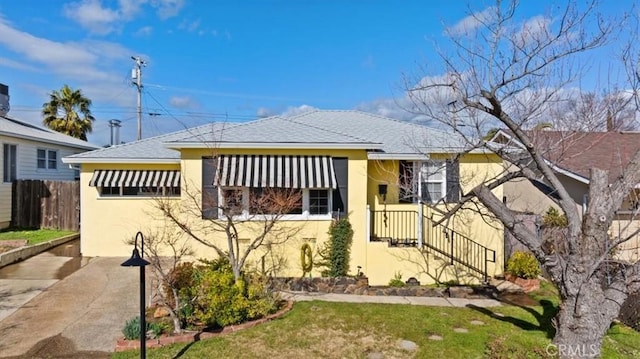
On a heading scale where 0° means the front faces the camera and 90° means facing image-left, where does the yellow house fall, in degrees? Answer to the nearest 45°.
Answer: approximately 0°

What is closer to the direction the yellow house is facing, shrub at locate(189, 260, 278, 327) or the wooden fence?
the shrub

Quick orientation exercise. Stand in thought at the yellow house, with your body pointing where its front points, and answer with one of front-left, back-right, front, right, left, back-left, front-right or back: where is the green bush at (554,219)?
left

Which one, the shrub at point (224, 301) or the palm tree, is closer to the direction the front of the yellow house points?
the shrub

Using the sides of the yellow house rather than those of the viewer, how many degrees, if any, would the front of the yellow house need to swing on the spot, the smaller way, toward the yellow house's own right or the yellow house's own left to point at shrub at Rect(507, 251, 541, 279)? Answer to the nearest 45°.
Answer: approximately 90° to the yellow house's own left

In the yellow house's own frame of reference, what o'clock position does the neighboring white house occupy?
The neighboring white house is roughly at 4 o'clock from the yellow house.

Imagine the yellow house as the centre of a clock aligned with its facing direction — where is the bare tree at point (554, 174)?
The bare tree is roughly at 11 o'clock from the yellow house.

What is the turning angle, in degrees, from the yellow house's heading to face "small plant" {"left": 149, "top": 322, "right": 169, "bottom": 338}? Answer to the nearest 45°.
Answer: approximately 45° to its right

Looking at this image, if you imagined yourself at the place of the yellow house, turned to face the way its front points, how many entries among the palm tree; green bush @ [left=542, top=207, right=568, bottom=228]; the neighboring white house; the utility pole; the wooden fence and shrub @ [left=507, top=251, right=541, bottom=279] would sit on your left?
2

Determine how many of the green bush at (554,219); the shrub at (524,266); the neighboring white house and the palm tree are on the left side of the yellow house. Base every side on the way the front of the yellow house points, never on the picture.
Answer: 2

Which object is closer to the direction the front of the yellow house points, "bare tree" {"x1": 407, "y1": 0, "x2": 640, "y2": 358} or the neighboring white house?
the bare tree

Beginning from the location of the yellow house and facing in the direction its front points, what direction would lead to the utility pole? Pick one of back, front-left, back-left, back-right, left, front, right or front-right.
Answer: back-right

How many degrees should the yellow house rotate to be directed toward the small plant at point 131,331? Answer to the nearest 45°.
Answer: approximately 45° to its right

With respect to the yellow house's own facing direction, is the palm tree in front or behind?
behind
